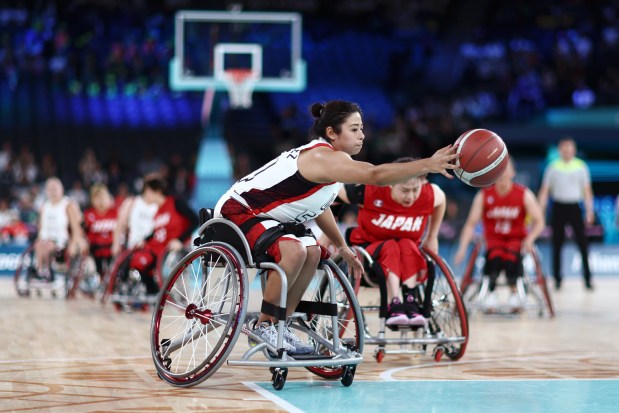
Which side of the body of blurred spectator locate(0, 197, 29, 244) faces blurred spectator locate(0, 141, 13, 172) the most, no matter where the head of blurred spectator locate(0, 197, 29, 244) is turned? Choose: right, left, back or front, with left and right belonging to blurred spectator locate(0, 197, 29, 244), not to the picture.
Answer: back

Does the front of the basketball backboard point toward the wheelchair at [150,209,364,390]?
yes

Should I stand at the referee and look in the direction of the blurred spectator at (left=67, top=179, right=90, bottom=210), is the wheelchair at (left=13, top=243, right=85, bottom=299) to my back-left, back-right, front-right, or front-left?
front-left

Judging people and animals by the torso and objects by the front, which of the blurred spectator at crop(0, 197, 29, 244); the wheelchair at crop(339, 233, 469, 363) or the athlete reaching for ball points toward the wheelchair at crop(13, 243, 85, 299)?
the blurred spectator

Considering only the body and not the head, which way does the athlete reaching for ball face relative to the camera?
to the viewer's right

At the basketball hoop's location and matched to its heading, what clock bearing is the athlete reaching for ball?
The athlete reaching for ball is roughly at 12 o'clock from the basketball hoop.

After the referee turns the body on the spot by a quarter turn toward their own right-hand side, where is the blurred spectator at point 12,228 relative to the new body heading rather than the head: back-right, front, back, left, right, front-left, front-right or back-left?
front

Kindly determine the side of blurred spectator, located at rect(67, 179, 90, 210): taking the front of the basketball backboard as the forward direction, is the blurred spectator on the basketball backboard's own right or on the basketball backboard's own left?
on the basketball backboard's own right

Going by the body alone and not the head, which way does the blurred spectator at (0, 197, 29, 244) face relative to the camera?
toward the camera

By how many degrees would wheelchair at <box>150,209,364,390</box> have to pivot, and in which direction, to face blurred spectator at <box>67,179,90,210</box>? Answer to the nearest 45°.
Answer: approximately 135° to its left

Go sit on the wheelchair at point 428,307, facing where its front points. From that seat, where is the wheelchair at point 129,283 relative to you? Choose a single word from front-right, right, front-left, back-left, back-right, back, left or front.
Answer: back-right

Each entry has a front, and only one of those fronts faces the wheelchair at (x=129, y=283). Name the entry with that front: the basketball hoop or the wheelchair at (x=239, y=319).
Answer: the basketball hoop

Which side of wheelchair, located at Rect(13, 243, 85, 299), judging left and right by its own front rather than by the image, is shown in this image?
front

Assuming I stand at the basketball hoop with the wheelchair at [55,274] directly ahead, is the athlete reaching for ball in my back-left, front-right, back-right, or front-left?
front-left

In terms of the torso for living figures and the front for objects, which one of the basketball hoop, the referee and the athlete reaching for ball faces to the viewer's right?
the athlete reaching for ball
